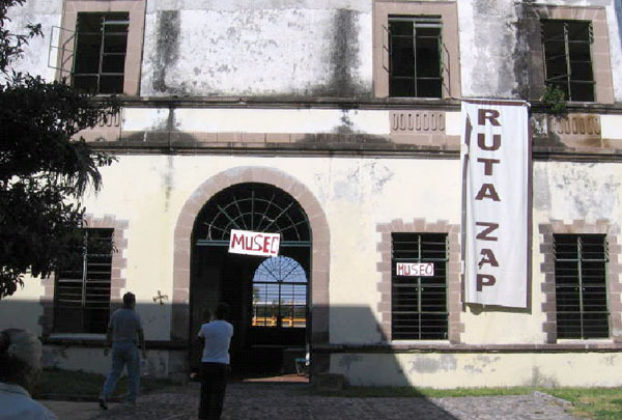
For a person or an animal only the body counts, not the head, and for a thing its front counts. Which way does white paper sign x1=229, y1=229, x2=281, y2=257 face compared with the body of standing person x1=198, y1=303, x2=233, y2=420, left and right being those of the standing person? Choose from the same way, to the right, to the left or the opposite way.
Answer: the opposite way

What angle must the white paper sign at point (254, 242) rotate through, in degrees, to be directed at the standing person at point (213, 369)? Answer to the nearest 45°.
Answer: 0° — it already faces them

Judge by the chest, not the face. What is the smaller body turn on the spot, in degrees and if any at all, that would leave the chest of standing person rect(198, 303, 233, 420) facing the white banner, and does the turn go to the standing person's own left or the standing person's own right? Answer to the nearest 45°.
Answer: approximately 45° to the standing person's own right

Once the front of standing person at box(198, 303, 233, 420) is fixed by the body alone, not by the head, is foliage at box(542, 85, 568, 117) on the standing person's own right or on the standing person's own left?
on the standing person's own right

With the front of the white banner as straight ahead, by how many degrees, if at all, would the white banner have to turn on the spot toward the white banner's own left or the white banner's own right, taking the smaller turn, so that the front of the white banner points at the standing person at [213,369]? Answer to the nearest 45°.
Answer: approximately 45° to the white banner's own right

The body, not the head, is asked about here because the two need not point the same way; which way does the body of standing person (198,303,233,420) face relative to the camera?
away from the camera

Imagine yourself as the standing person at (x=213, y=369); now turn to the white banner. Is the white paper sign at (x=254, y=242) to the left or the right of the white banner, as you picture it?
left
